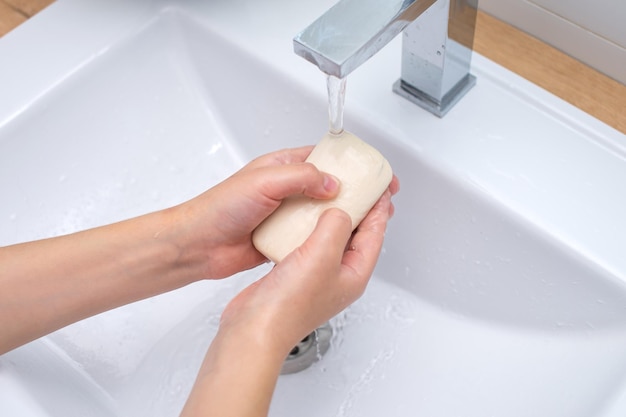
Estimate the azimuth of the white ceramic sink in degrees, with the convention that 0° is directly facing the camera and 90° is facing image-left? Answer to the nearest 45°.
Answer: approximately 45°

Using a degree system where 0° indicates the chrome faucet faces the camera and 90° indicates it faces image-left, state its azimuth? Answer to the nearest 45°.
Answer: approximately 45°
